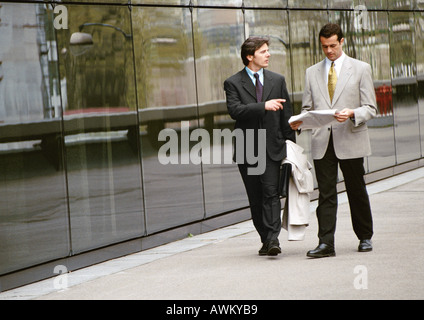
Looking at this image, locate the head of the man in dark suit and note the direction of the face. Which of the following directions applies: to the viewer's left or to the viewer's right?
to the viewer's right

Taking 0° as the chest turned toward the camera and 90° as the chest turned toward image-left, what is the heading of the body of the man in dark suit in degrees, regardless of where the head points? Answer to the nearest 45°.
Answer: approximately 0°

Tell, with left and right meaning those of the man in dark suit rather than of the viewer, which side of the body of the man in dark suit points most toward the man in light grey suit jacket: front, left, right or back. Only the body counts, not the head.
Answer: left
